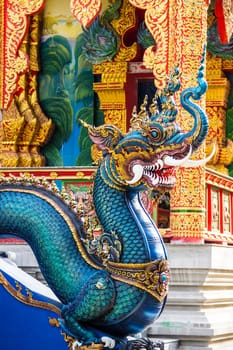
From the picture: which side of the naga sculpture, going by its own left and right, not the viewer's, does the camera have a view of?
right

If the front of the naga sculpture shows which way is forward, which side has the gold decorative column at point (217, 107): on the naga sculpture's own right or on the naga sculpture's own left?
on the naga sculpture's own left

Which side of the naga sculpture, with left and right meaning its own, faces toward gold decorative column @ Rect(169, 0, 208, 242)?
left

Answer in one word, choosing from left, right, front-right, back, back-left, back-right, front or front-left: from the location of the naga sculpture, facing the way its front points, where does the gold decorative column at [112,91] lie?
left

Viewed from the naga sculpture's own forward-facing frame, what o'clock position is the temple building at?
The temple building is roughly at 9 o'clock from the naga sculpture.
